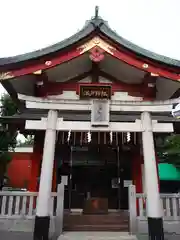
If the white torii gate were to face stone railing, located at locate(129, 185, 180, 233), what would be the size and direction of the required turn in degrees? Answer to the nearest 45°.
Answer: approximately 135° to its left

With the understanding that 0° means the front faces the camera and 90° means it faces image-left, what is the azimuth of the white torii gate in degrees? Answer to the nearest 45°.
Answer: approximately 0°

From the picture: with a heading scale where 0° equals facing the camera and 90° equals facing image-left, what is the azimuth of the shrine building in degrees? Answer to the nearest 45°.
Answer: approximately 0°

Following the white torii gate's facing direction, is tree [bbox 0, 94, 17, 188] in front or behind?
behind
